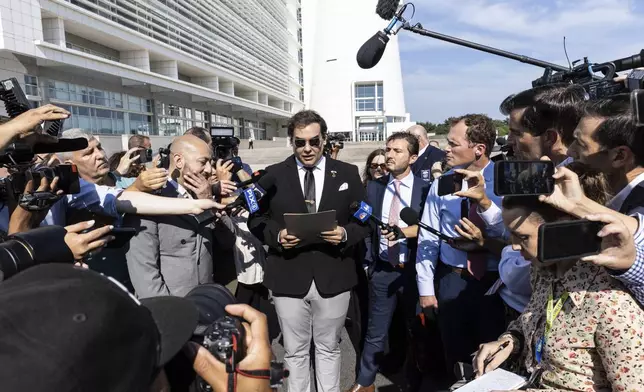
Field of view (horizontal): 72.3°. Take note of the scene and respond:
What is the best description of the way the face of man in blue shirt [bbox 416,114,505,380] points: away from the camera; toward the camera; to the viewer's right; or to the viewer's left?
to the viewer's left

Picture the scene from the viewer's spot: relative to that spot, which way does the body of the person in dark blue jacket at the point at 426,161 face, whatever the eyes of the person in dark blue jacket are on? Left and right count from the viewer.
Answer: facing the viewer and to the left of the viewer

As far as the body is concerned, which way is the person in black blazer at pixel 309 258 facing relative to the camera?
toward the camera

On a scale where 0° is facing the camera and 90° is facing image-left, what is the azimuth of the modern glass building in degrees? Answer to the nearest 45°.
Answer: approximately 315°

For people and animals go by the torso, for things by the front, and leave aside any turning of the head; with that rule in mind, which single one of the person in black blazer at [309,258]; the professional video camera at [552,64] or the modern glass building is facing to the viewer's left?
the professional video camera

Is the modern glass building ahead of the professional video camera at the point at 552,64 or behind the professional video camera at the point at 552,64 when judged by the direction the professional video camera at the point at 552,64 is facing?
ahead

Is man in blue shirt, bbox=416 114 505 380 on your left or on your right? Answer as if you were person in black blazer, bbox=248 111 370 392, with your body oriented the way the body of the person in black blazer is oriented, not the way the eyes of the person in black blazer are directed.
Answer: on your left

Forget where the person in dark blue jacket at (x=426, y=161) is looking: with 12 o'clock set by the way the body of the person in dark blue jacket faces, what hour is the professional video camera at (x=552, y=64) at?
The professional video camera is roughly at 10 o'clock from the person in dark blue jacket.

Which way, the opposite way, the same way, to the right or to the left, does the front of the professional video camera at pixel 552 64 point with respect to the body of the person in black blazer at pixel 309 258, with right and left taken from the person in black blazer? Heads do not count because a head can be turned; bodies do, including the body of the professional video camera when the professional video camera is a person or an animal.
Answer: to the right

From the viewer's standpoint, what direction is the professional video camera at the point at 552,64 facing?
to the viewer's left

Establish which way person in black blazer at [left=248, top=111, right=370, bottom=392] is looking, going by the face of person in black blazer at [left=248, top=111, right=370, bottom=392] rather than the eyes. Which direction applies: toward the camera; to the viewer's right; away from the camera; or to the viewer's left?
toward the camera

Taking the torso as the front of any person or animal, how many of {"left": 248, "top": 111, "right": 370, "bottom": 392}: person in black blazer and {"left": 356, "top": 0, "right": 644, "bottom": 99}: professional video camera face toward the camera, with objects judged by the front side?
1

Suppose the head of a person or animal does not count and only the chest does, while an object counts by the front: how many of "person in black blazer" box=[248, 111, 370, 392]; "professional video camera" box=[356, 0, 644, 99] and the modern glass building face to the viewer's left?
1

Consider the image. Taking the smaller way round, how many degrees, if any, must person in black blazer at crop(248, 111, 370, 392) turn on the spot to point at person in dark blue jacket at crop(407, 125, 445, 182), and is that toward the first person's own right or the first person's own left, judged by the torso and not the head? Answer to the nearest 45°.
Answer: approximately 135° to the first person's own left
